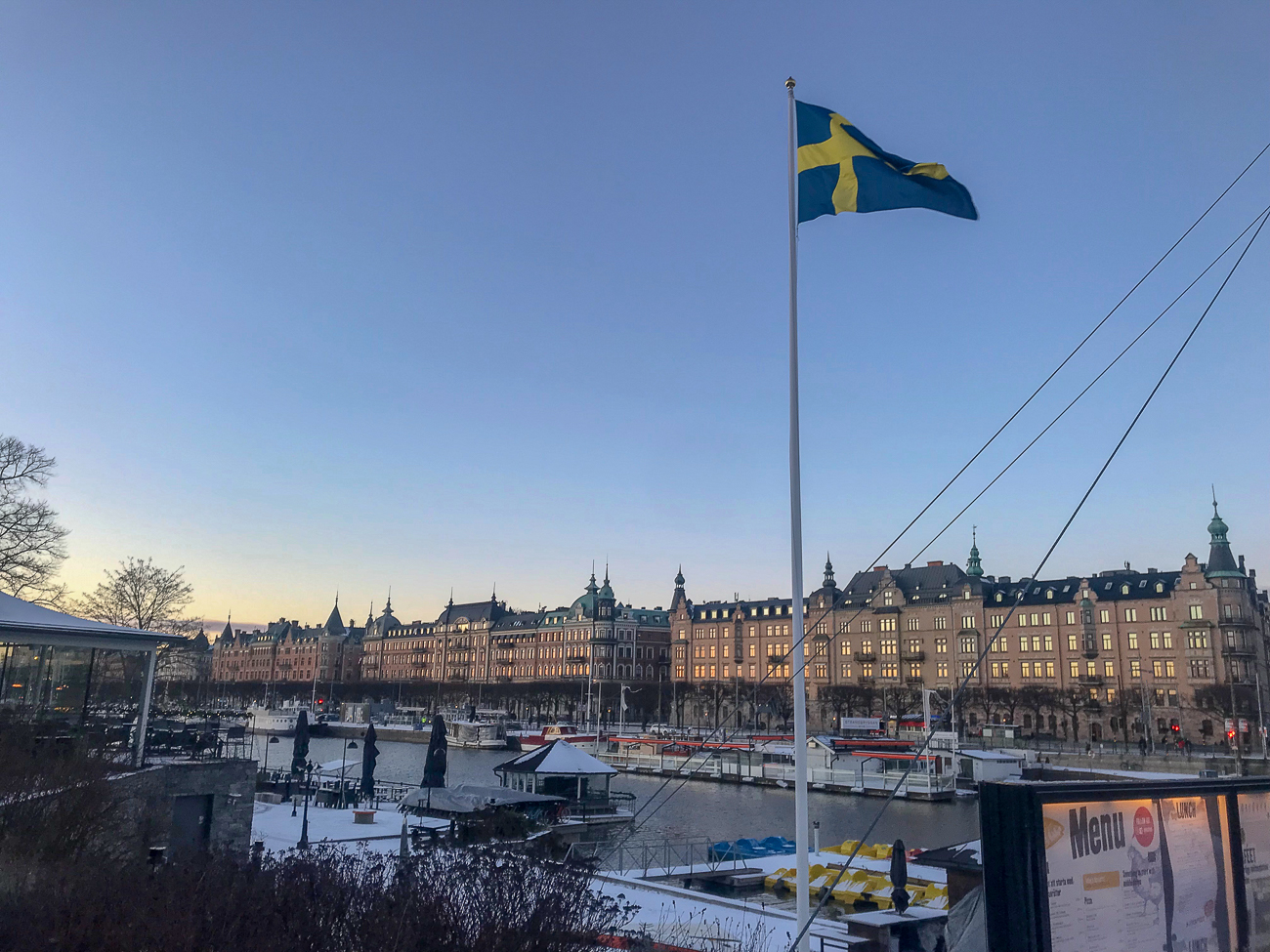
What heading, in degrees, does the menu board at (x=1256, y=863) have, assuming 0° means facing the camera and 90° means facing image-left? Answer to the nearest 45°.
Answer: approximately 0°

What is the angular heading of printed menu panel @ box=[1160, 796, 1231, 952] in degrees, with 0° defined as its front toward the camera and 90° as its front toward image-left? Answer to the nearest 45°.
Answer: approximately 0°

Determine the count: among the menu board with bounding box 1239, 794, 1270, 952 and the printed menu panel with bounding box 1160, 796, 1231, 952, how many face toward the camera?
2

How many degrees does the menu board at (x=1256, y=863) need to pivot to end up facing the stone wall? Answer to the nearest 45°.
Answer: approximately 90° to its right

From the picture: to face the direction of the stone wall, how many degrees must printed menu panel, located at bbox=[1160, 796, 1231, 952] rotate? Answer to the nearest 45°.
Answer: approximately 90° to its right

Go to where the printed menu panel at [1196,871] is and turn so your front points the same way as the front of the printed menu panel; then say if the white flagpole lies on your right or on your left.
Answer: on your right

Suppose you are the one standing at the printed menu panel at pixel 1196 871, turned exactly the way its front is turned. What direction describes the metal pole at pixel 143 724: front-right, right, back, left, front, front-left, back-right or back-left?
right
